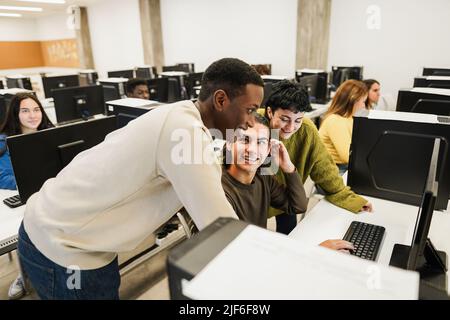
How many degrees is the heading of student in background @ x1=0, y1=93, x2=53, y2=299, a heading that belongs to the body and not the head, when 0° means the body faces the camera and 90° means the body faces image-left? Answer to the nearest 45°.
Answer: approximately 315°

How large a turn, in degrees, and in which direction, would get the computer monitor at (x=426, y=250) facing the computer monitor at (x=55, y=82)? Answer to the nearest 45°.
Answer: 0° — it already faces it

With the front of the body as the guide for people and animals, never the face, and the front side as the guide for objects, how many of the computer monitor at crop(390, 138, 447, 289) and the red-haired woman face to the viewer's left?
1

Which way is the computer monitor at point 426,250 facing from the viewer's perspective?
to the viewer's left

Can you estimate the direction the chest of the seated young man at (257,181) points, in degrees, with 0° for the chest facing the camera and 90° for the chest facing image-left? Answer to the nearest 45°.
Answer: approximately 315°

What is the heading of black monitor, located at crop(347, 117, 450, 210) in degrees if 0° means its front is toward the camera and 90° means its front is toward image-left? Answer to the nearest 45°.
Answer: approximately 225°
